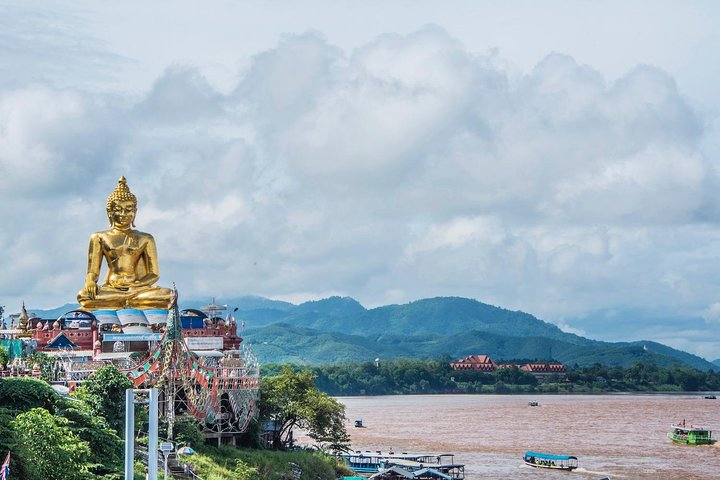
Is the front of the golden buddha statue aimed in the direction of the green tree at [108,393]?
yes

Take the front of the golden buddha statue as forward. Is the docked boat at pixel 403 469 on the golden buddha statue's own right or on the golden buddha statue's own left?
on the golden buddha statue's own left

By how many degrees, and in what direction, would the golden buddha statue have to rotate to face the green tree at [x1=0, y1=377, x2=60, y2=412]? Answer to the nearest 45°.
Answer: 0° — it already faces it

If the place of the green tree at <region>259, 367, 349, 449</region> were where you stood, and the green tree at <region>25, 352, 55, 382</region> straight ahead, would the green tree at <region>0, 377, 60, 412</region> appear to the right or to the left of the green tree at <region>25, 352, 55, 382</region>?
left

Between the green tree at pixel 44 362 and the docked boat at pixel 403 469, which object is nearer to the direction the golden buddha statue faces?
the docked boat

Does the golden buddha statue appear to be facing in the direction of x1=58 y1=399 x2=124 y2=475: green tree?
yes

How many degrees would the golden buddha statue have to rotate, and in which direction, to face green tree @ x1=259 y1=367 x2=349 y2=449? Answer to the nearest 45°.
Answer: approximately 90° to its left

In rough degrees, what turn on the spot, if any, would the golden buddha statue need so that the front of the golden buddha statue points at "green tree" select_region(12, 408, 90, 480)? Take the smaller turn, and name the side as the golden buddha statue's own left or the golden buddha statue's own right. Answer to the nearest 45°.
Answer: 0° — it already faces it

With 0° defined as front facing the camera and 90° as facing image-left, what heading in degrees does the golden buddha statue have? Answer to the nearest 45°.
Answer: approximately 0°

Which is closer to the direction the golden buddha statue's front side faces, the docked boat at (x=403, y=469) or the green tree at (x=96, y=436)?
the green tree

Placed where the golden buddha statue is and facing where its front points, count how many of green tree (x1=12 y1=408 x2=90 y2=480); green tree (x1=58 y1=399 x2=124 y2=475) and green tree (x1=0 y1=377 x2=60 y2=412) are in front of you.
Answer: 3
